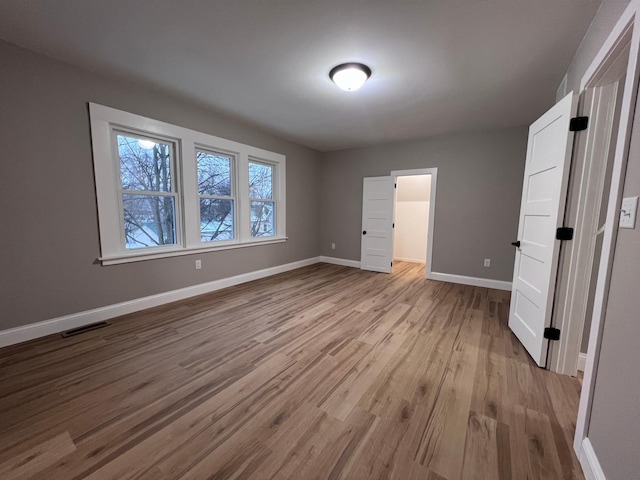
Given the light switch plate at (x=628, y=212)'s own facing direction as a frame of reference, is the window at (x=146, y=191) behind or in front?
in front

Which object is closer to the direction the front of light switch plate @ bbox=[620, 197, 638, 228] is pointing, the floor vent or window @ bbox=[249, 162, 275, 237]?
the floor vent

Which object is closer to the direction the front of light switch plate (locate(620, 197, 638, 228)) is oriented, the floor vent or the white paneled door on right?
the floor vent

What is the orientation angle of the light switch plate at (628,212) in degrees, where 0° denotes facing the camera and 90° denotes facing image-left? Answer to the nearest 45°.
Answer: approximately 45°

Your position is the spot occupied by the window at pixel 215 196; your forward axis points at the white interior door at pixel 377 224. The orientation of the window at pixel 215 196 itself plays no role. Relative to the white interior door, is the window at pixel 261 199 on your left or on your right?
left
